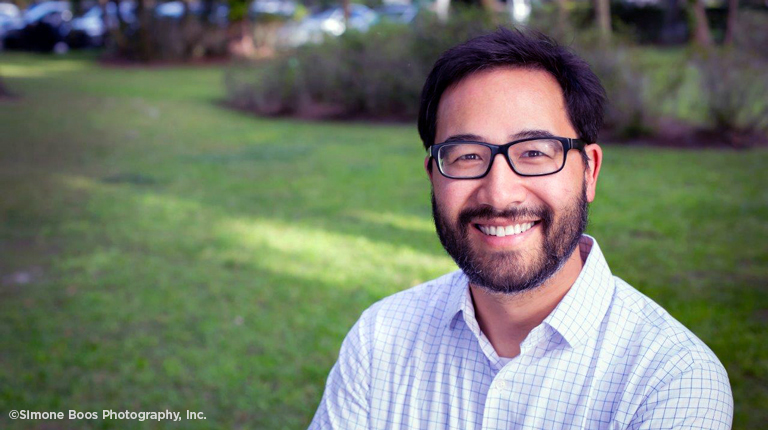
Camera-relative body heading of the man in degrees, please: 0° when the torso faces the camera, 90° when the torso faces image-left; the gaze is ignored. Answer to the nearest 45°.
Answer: approximately 0°

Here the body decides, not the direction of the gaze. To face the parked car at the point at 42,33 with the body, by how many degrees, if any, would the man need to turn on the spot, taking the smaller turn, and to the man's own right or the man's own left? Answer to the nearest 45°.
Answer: approximately 135° to the man's own right

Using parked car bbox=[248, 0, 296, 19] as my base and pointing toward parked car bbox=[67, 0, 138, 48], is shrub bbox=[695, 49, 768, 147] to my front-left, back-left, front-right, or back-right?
back-left

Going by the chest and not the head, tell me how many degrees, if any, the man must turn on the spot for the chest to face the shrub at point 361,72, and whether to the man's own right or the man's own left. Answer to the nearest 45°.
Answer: approximately 180°

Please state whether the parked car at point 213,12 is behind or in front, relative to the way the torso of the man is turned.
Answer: behind

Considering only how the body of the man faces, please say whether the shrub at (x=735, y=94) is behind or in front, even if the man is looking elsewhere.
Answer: behind

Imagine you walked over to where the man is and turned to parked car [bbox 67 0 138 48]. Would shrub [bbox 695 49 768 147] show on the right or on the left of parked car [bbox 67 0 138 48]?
right
